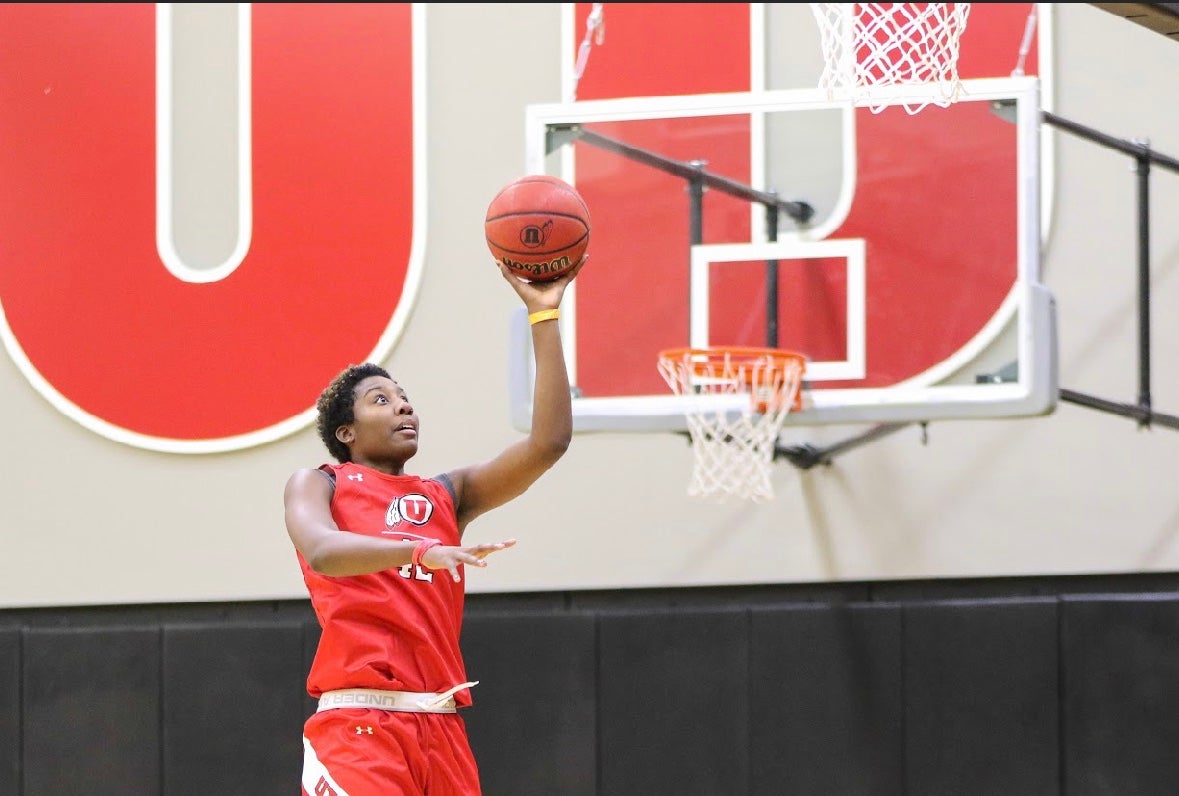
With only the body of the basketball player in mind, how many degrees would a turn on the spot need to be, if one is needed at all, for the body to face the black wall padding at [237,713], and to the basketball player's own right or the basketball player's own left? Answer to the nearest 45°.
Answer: approximately 135° to the basketball player's own left

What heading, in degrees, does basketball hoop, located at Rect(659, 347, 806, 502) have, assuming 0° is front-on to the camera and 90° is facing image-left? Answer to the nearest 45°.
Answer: approximately 45°

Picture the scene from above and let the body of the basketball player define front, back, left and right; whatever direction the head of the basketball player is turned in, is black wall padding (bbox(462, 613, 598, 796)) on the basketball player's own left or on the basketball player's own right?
on the basketball player's own left

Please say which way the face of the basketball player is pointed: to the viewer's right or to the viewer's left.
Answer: to the viewer's right

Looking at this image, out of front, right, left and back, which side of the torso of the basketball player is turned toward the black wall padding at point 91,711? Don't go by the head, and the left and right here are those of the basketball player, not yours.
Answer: back

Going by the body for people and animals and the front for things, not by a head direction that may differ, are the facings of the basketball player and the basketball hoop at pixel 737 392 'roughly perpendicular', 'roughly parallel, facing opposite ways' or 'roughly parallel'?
roughly perpendicular

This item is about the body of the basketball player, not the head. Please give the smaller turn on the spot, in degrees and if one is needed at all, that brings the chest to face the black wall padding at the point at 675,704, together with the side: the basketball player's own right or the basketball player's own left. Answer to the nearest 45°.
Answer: approximately 90° to the basketball player's own left

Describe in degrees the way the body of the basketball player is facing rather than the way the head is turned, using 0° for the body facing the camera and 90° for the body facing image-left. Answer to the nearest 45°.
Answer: approximately 315°

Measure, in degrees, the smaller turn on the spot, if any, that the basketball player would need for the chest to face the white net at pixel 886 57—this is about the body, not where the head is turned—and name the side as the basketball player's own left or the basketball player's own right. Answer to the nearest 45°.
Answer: approximately 90° to the basketball player's own left
